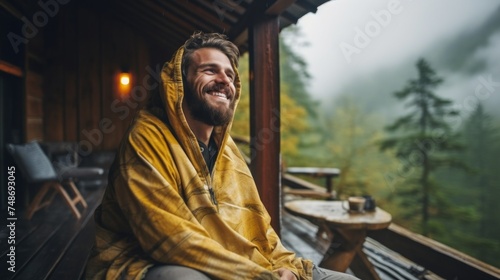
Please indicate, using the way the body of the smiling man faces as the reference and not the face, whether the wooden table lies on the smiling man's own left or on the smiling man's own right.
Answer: on the smiling man's own left

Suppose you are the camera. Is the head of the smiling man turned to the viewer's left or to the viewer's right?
to the viewer's right

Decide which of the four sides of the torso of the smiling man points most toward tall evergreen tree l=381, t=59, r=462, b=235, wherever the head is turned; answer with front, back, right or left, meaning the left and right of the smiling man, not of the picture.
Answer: left

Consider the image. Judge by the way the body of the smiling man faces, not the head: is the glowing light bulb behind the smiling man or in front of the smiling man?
behind

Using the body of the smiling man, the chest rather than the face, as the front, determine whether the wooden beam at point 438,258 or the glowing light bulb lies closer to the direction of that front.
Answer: the wooden beam

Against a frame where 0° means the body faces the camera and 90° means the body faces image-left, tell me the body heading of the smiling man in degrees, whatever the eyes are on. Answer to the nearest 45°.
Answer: approximately 315°

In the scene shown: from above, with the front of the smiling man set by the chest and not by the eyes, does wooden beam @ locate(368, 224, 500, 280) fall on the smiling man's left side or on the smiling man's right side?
on the smiling man's left side

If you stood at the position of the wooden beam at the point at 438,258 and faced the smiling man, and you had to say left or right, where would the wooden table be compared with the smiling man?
right
